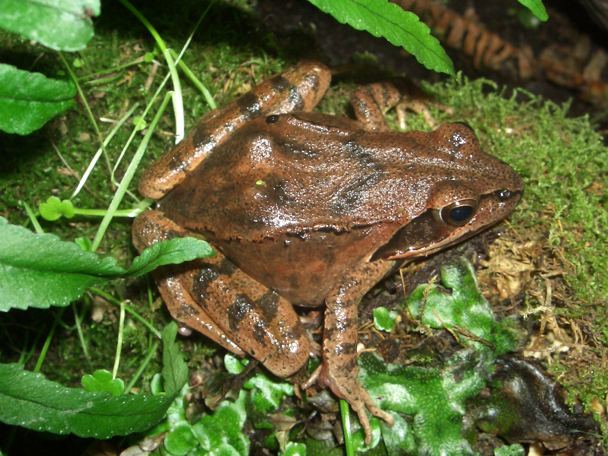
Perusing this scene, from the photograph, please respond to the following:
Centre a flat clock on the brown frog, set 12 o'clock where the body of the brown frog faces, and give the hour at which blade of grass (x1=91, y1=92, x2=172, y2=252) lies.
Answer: The blade of grass is roughly at 6 o'clock from the brown frog.

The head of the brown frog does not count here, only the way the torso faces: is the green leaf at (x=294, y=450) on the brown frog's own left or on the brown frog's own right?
on the brown frog's own right

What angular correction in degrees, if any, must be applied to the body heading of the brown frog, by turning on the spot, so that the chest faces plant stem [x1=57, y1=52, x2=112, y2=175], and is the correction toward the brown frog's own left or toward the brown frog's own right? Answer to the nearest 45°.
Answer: approximately 180°

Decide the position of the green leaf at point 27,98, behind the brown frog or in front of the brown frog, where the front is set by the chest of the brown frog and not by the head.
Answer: behind

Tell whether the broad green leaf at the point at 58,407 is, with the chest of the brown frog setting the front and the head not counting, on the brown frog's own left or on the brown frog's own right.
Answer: on the brown frog's own right

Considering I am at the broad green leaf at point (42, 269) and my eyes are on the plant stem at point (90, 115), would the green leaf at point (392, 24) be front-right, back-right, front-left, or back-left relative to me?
front-right

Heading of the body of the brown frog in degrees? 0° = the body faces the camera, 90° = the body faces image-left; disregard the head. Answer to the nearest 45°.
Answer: approximately 270°

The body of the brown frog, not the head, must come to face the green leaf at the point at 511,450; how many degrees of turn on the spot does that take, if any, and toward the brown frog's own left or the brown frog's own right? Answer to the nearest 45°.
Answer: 0° — it already faces it

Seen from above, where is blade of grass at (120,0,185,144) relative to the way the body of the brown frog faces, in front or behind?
behind

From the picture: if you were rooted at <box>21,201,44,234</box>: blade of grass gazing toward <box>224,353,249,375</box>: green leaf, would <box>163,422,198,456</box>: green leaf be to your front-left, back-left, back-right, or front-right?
front-right
